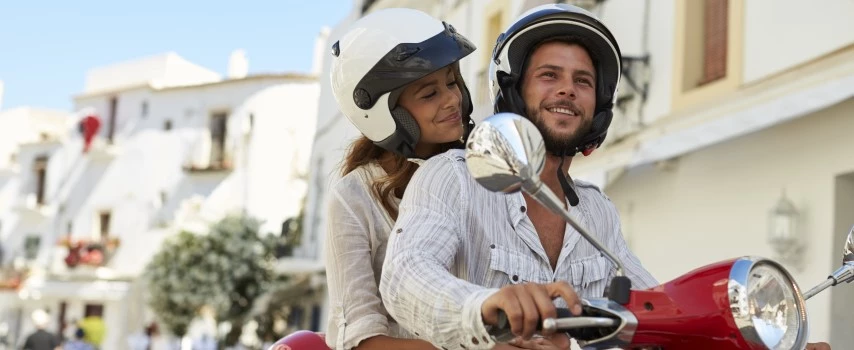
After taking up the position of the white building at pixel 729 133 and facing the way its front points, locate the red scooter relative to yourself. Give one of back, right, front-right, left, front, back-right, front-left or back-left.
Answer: front-left

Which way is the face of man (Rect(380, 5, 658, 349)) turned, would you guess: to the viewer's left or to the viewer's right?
to the viewer's right

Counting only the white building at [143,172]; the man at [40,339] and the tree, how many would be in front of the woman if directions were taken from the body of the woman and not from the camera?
0

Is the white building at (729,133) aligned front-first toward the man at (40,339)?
no

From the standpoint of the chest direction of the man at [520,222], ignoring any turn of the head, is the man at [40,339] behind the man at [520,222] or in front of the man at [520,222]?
behind

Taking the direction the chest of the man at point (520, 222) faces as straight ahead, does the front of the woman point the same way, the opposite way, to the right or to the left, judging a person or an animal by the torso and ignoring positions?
the same way

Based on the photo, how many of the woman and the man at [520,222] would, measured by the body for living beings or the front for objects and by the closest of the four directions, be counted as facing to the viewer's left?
0

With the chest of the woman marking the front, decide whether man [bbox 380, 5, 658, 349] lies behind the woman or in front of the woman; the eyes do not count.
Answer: in front

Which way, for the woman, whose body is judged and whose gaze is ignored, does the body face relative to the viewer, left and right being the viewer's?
facing the viewer and to the right of the viewer

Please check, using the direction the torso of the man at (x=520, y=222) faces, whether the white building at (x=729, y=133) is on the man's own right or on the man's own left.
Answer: on the man's own left

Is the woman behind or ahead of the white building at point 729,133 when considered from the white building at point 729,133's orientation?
ahead

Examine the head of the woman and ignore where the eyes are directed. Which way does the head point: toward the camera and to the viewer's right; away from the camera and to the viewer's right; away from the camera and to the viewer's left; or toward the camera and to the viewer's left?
toward the camera and to the viewer's right

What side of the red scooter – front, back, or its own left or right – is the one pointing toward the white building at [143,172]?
back

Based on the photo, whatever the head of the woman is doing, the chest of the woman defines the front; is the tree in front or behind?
behind

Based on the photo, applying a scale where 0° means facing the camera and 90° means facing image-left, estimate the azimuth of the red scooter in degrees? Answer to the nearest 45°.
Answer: approximately 315°

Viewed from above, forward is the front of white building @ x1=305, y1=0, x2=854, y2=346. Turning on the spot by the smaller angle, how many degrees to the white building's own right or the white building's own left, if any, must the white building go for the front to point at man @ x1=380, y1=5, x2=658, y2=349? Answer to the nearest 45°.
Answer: approximately 45° to the white building's own left

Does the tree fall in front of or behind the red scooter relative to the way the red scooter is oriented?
behind
